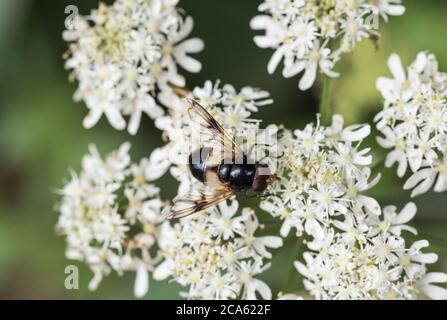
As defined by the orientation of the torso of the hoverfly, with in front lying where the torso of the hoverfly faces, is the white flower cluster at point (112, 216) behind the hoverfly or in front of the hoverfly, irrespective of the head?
behind

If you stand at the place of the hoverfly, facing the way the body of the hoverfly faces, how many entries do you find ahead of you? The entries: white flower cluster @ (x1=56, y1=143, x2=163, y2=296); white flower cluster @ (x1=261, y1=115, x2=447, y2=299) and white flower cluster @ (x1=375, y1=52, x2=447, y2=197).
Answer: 2

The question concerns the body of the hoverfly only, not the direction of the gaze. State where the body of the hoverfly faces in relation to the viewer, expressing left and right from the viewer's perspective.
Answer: facing to the right of the viewer

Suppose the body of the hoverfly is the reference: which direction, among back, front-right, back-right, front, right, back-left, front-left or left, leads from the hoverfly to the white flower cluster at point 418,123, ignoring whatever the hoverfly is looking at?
front

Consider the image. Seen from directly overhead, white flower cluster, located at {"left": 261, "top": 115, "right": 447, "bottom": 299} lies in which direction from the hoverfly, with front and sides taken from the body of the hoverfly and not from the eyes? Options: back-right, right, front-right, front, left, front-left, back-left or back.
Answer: front
